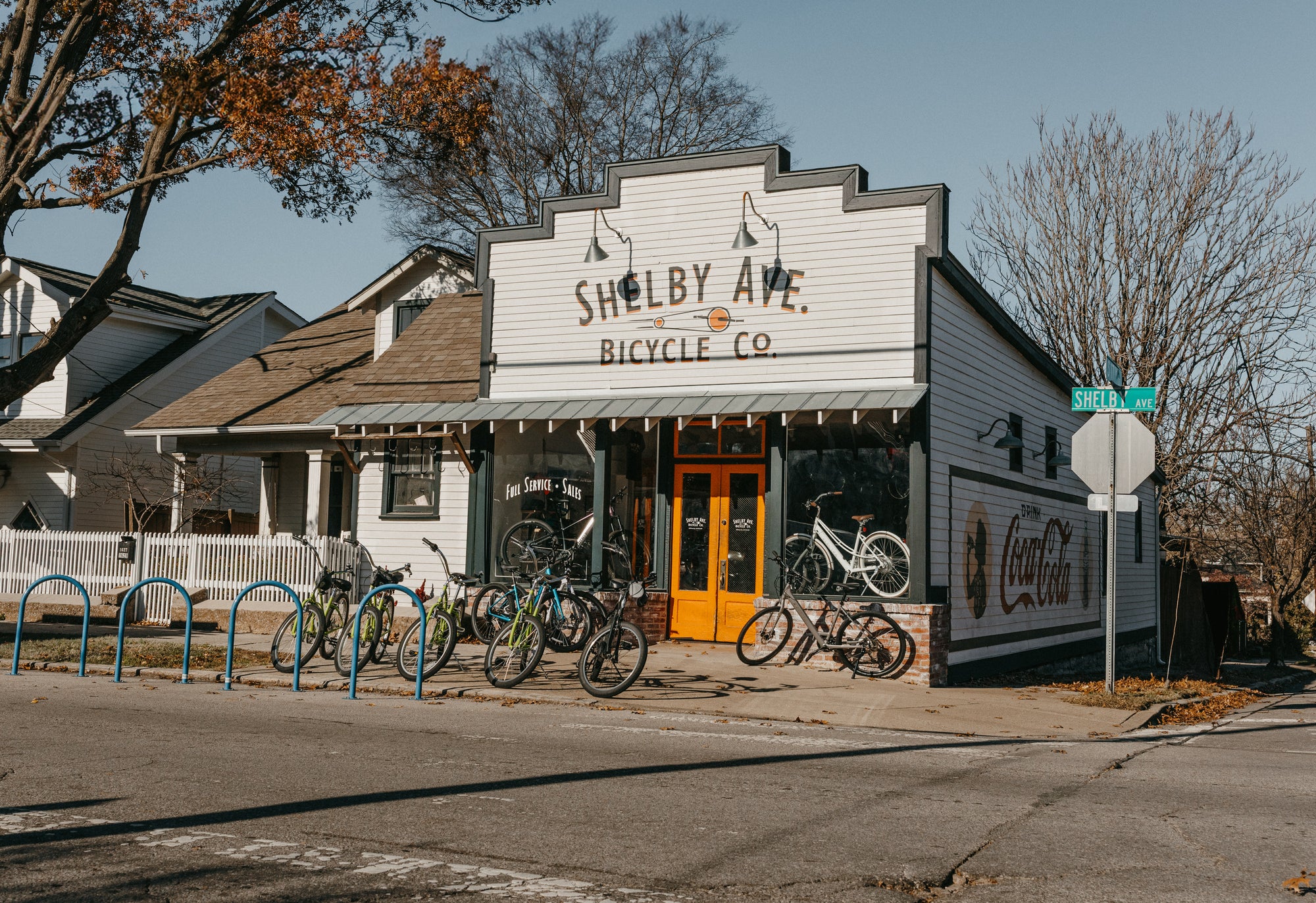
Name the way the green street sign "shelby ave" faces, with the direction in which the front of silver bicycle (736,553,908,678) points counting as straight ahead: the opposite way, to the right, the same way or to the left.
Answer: to the left

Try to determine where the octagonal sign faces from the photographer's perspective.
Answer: facing away from the viewer

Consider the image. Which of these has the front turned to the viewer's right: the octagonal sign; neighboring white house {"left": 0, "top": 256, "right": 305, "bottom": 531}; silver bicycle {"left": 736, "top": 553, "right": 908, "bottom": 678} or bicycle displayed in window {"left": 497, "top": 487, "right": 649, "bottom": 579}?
the bicycle displayed in window

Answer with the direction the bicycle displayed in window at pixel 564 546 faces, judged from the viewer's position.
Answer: facing to the right of the viewer

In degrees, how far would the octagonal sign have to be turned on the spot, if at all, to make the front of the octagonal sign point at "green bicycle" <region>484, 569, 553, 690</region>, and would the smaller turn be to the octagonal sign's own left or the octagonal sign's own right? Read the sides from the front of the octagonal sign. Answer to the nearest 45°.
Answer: approximately 135° to the octagonal sign's own left

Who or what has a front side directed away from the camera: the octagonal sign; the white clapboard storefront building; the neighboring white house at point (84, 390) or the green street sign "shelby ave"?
the octagonal sign

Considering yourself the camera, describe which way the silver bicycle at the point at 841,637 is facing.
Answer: facing to the left of the viewer

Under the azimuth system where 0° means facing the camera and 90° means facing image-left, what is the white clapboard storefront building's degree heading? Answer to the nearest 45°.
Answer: approximately 45°

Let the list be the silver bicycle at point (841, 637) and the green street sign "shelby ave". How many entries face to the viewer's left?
1

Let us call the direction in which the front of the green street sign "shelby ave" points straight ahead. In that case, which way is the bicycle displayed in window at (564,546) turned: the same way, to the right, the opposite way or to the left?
to the left
